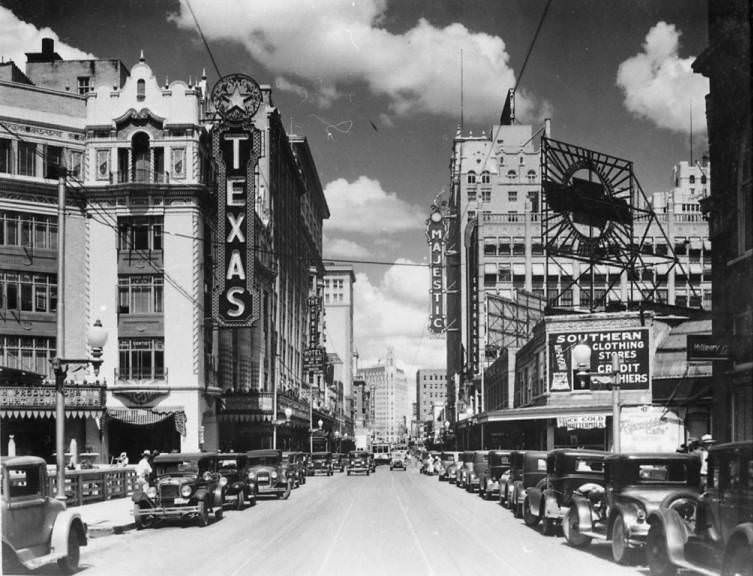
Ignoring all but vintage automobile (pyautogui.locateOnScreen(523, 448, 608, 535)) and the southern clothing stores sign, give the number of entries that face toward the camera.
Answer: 1

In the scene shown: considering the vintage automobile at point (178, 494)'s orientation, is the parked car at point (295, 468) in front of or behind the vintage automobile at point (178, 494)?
behind

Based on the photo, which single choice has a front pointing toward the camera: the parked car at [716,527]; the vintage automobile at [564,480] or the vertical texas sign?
the vertical texas sign

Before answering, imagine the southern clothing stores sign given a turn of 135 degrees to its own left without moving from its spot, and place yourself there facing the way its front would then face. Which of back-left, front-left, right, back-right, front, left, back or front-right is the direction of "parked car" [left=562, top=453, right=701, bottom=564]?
back-right

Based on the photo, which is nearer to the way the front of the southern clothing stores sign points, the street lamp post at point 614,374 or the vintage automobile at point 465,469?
the street lamp post

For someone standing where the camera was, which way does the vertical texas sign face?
facing the viewer

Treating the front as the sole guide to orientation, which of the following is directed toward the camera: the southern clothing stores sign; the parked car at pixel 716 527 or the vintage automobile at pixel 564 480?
the southern clothing stores sign

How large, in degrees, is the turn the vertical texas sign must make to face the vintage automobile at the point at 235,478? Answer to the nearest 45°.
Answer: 0° — it already faces it

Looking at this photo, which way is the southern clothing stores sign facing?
toward the camera

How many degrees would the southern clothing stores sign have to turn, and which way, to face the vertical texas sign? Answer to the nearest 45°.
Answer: approximately 90° to its right

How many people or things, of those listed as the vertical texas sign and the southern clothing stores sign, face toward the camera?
2
